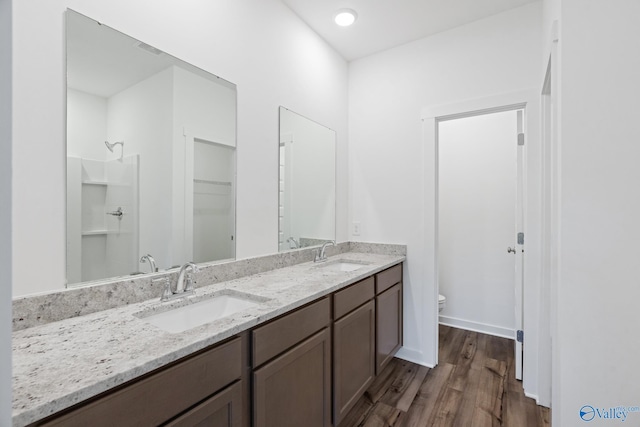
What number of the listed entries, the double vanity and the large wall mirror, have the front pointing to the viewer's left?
0

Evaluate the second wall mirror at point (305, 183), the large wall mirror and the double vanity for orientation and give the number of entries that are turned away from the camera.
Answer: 0

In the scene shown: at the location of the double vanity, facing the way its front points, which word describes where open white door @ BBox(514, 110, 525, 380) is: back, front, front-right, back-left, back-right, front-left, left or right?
front-left

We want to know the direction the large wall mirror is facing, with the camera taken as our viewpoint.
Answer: facing the viewer and to the right of the viewer

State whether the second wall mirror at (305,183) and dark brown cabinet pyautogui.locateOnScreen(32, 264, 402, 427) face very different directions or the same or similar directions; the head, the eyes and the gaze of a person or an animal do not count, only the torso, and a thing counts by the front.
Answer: same or similar directions

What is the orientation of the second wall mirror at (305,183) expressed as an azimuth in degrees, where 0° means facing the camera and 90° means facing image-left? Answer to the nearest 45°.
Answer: approximately 315°

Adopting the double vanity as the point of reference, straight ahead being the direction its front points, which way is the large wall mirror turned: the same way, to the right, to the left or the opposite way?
the same way

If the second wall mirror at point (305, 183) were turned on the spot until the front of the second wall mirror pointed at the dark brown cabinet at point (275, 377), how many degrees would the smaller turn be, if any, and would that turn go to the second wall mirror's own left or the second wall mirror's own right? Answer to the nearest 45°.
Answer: approximately 45° to the second wall mirror's own right

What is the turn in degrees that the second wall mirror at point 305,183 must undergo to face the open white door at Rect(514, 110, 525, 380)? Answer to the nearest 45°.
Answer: approximately 45° to its left

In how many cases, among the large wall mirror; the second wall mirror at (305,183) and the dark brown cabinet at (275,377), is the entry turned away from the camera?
0

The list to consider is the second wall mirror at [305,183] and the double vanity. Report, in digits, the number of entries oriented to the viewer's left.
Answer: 0

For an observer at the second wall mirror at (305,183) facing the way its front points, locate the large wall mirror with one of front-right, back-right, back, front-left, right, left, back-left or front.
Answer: right

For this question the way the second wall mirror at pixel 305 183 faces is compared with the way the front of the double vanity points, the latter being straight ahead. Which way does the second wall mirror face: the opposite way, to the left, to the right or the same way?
the same way

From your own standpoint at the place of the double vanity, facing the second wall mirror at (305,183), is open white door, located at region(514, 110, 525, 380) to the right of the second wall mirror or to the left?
right
